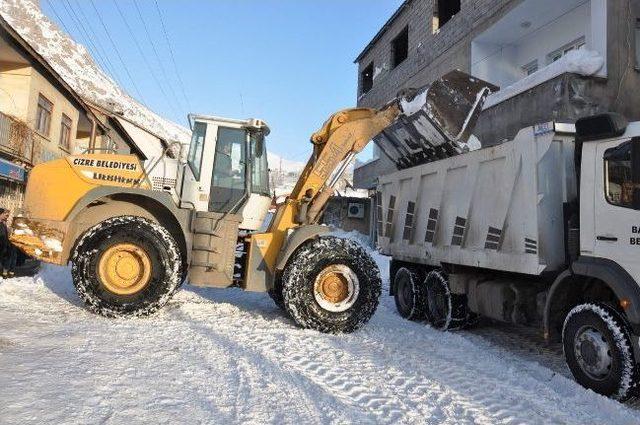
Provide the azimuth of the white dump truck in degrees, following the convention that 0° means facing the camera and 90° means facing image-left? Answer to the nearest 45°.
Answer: approximately 315°

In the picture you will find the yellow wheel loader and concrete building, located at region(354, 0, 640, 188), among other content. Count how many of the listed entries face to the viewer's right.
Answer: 1

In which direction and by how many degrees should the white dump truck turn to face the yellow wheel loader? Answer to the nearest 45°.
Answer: approximately 135° to its right

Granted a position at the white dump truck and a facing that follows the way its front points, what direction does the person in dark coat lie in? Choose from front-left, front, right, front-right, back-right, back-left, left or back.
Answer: back-right

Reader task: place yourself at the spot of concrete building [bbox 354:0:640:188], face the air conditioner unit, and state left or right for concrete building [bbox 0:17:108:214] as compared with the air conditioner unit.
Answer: left

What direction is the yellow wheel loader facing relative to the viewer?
to the viewer's right

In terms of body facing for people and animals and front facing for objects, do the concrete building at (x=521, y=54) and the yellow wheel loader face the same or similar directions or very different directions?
very different directions
